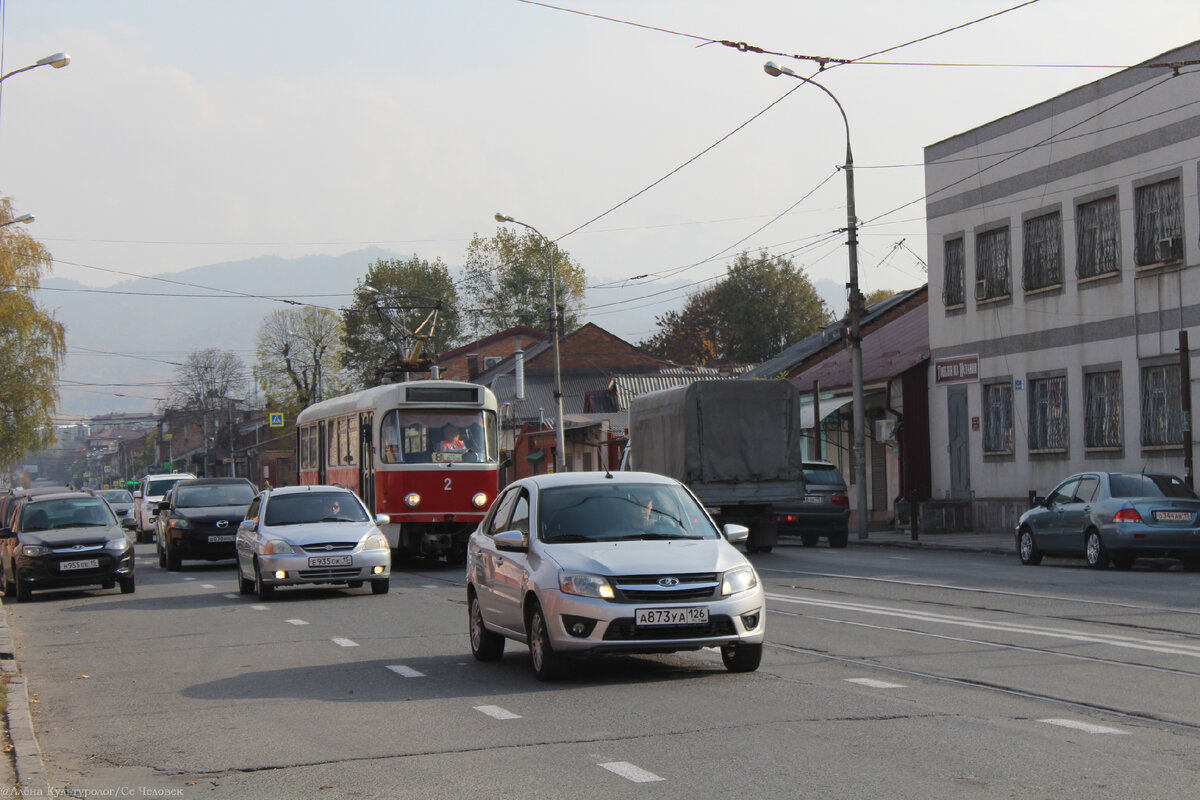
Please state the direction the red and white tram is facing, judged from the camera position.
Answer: facing the viewer and to the right of the viewer

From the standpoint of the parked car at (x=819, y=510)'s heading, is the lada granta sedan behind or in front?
behind

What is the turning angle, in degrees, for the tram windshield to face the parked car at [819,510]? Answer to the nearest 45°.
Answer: approximately 135° to its left

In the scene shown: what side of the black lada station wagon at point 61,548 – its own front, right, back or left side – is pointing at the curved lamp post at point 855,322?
left

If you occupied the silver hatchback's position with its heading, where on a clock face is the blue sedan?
The blue sedan is roughly at 9 o'clock from the silver hatchback.

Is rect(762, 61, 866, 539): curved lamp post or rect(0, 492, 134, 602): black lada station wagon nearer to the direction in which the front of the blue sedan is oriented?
the curved lamp post

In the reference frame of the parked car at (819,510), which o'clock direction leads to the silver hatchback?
The silver hatchback is roughly at 7 o'clock from the parked car.

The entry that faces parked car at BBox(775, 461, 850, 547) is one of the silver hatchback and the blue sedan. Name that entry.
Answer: the blue sedan

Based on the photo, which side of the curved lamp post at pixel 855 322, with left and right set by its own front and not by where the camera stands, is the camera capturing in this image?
left

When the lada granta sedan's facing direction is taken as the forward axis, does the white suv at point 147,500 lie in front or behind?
behind

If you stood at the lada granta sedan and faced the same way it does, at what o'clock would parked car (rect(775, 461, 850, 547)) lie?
The parked car is roughly at 8 o'clock from the lada granta sedan.
